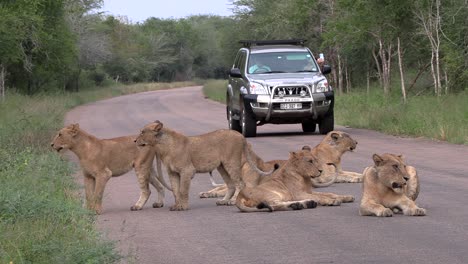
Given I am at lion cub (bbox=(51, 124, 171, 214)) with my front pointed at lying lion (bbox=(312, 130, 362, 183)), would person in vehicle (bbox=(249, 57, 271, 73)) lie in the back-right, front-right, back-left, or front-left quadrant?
front-left

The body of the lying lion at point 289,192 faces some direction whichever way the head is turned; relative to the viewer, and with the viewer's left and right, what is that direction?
facing to the right of the viewer

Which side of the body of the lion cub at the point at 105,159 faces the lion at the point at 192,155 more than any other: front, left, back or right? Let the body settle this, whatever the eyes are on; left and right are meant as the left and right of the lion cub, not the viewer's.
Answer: back

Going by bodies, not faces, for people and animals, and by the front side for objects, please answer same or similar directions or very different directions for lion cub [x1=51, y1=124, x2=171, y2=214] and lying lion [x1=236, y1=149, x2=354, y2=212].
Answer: very different directions

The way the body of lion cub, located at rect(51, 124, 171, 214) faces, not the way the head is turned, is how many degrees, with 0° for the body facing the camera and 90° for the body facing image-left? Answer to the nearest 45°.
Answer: approximately 90°

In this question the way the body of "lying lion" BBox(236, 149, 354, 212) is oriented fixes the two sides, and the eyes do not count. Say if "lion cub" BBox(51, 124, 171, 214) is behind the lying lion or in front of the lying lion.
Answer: behind

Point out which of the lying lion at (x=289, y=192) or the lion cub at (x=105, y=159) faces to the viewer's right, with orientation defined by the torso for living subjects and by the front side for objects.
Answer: the lying lion

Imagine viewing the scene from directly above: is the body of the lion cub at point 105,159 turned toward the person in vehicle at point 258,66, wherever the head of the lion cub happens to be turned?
no
